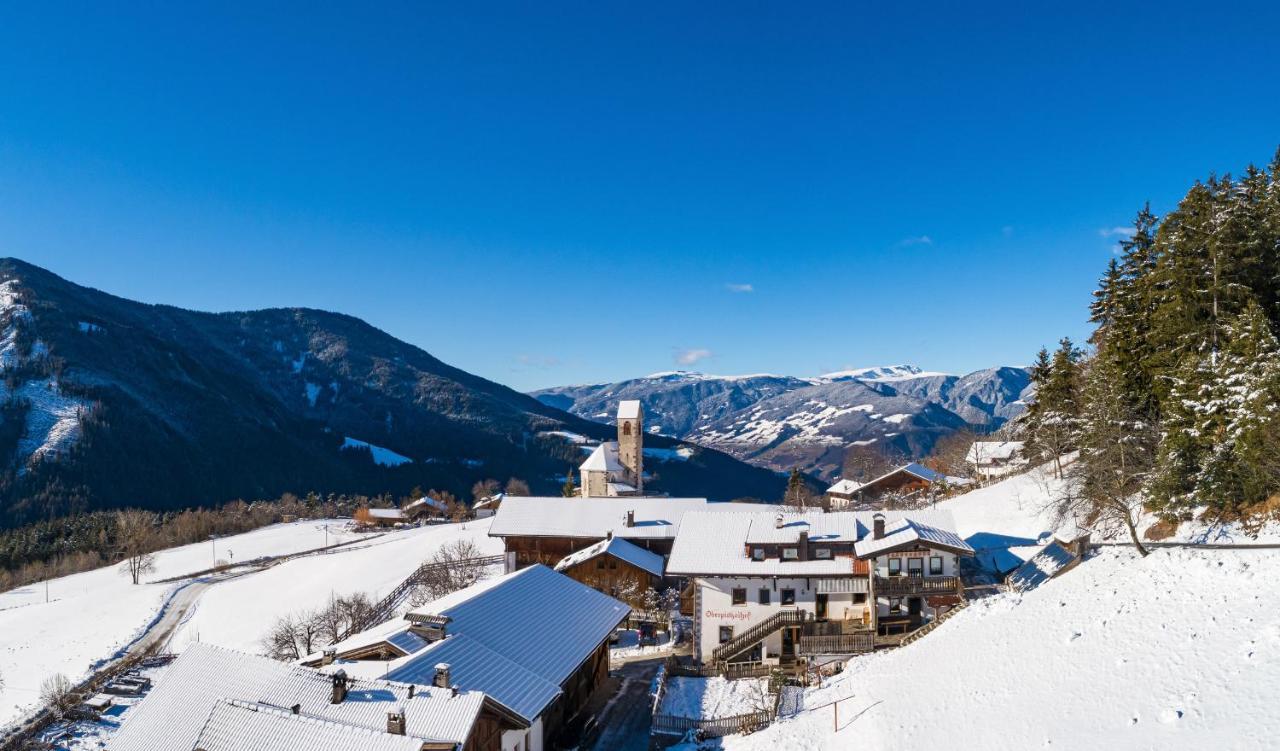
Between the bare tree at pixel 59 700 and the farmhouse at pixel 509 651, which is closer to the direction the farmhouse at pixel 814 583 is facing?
the farmhouse

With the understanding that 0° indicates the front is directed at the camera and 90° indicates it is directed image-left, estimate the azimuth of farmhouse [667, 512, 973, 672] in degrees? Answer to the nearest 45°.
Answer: approximately 0°

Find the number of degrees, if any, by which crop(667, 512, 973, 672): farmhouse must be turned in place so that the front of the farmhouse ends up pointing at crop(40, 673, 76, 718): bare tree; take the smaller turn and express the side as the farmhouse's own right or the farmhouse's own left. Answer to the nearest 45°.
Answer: approximately 90° to the farmhouse's own right

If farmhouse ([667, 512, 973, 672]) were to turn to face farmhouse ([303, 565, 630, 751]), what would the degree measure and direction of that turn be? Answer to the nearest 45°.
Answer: approximately 45° to its right

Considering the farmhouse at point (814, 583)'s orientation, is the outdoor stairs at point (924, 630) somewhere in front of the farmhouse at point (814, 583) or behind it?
in front

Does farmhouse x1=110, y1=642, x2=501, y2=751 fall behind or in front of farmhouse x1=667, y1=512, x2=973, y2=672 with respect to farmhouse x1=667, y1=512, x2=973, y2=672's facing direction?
in front
